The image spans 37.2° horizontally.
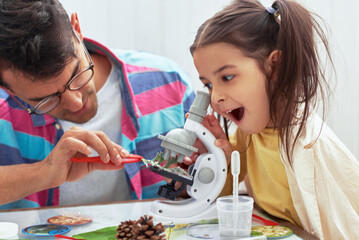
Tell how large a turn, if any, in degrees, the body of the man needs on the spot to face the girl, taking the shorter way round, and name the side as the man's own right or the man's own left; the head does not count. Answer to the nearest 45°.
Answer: approximately 45° to the man's own left

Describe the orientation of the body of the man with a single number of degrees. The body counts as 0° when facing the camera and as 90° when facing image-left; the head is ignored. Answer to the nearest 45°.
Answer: approximately 0°

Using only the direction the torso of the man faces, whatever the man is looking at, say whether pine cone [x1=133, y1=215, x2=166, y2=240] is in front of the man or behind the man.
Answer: in front

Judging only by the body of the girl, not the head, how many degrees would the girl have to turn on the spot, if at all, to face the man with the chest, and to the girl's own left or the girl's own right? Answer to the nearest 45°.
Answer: approximately 90° to the girl's own right
